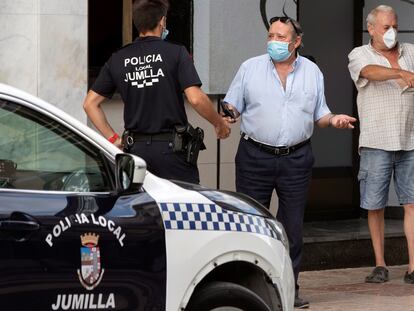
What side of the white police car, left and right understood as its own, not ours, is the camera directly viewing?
right

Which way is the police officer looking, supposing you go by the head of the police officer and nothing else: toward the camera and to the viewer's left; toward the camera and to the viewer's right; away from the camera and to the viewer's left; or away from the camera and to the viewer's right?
away from the camera and to the viewer's right
